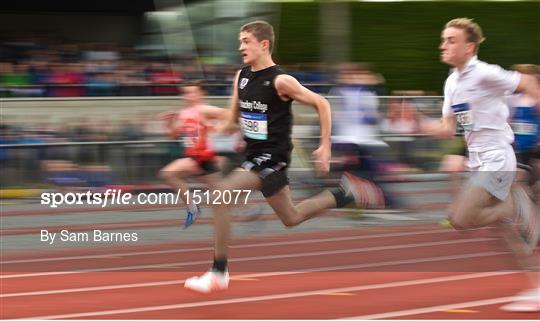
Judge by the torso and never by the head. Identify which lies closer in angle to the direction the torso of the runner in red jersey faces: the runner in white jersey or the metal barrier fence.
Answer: the runner in white jersey

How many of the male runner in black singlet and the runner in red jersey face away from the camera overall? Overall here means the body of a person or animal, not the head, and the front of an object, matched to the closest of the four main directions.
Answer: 0

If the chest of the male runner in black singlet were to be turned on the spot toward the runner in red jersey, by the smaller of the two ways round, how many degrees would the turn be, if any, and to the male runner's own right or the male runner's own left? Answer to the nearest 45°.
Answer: approximately 135° to the male runner's own right
